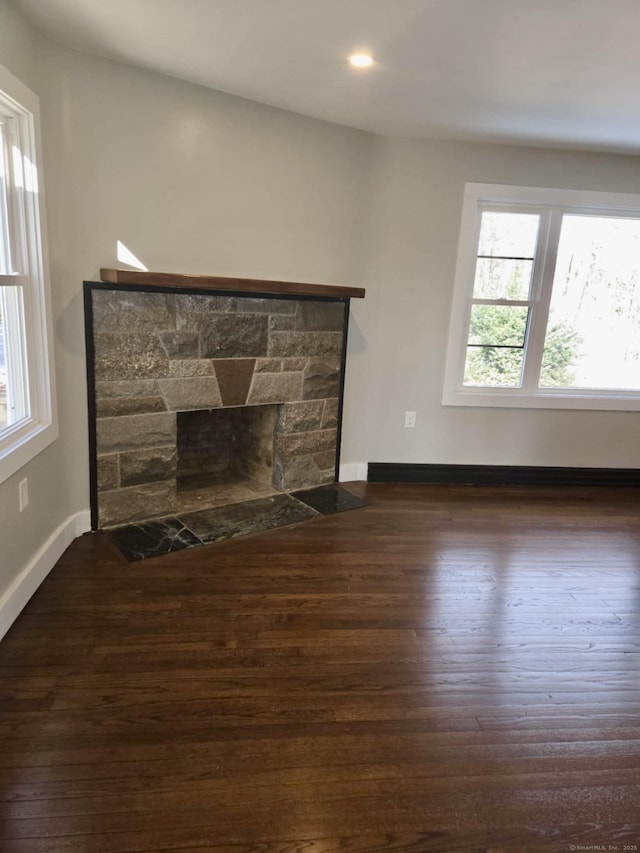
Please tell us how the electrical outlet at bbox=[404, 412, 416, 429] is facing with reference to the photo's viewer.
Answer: facing the viewer

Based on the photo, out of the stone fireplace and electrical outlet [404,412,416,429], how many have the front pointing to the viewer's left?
0

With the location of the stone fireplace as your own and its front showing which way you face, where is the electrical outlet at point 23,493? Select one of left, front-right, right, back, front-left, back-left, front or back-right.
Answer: right

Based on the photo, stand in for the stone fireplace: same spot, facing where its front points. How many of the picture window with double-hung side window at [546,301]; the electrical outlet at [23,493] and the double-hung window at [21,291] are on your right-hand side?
2

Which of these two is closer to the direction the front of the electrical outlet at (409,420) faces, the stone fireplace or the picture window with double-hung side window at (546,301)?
the stone fireplace

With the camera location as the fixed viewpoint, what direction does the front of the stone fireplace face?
facing the viewer and to the right of the viewer

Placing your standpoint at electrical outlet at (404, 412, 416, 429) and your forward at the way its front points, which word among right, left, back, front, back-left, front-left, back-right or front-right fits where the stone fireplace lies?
front-right

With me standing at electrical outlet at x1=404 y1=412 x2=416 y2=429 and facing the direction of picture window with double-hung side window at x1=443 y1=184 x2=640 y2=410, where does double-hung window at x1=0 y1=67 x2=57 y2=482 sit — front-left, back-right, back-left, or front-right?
back-right

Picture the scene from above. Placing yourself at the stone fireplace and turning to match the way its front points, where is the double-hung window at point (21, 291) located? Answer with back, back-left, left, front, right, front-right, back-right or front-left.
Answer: right

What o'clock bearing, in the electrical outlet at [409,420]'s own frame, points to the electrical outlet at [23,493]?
the electrical outlet at [23,493] is roughly at 1 o'clock from the electrical outlet at [409,420].

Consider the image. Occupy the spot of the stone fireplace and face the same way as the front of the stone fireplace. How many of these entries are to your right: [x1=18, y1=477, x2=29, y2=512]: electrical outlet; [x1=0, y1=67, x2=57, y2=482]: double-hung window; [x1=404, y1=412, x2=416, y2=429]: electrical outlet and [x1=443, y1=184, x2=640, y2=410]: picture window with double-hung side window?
2

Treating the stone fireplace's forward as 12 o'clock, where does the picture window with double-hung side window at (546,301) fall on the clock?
The picture window with double-hung side window is roughly at 10 o'clock from the stone fireplace.
